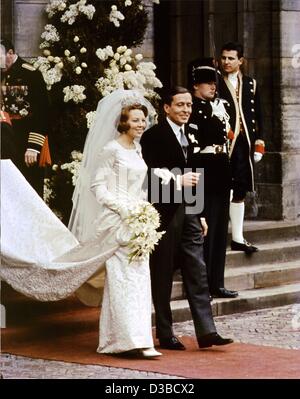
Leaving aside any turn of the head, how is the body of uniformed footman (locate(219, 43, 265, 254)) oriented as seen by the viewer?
toward the camera

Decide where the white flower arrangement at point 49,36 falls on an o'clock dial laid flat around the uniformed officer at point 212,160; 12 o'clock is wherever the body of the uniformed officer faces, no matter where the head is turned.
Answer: The white flower arrangement is roughly at 5 o'clock from the uniformed officer.

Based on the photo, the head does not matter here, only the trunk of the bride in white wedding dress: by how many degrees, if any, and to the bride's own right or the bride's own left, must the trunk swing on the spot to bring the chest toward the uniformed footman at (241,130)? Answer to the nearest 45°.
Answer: approximately 90° to the bride's own left

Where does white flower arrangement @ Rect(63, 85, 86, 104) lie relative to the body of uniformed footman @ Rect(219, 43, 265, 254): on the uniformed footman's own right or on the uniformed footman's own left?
on the uniformed footman's own right

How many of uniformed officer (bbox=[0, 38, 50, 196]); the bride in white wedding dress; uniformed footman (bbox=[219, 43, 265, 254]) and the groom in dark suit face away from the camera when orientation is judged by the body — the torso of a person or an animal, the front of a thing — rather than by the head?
0
